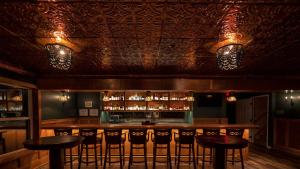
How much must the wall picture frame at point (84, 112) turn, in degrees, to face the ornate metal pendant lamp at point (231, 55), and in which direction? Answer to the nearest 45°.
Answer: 0° — it already faces it

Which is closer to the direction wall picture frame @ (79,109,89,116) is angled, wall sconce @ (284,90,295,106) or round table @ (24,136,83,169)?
the round table

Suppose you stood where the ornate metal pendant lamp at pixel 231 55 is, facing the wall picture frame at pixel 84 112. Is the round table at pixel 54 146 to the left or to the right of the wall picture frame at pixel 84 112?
left

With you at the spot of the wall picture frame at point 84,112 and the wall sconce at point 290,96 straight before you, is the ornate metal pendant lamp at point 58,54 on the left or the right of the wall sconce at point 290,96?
right

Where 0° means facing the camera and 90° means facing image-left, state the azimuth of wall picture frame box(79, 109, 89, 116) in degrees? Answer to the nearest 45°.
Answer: approximately 0°

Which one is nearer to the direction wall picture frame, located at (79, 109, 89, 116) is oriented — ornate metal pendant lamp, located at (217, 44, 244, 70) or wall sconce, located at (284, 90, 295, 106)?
the ornate metal pendant lamp

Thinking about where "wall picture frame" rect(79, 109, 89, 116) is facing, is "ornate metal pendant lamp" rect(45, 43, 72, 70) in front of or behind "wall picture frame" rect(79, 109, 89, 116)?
in front

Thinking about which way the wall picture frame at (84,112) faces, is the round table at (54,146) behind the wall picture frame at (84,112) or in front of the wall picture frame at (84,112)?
in front
